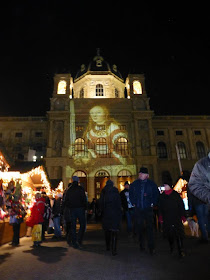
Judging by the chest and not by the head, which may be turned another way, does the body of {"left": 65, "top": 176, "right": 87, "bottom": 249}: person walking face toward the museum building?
yes

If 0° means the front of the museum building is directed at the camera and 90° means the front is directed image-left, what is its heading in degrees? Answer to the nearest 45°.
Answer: approximately 0°

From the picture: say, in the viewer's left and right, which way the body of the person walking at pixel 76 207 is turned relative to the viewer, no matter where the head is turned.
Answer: facing away from the viewer

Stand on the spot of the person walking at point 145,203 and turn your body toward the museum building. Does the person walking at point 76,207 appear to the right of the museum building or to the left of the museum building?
left

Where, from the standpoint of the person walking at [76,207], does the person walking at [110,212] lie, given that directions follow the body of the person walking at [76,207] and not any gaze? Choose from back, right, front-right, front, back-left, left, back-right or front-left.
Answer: back-right

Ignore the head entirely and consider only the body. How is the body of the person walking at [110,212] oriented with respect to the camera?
away from the camera
